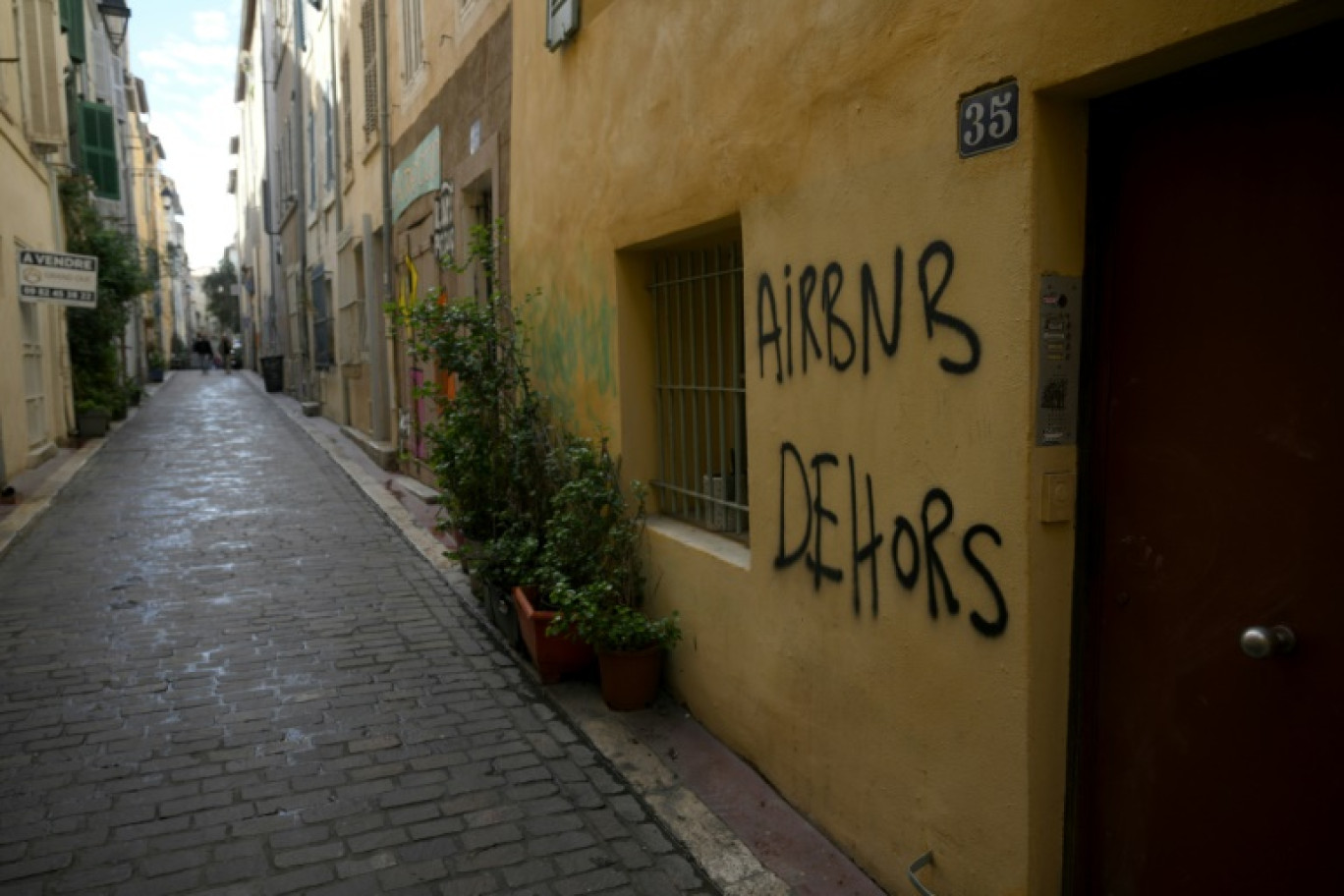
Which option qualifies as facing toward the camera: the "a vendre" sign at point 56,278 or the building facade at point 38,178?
the "a vendre" sign

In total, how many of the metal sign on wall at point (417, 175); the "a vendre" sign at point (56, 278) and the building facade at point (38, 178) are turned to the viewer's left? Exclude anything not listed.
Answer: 1

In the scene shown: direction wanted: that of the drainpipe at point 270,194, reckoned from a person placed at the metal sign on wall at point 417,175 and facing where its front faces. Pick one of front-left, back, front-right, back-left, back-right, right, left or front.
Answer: right

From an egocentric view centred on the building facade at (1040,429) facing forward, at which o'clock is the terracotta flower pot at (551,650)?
The terracotta flower pot is roughly at 3 o'clock from the building facade.

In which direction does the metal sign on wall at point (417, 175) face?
to the viewer's left

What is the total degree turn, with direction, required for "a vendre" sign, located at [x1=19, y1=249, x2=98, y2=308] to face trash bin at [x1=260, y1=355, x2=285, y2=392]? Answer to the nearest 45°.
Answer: approximately 180°

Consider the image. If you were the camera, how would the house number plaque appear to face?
facing the viewer and to the left of the viewer

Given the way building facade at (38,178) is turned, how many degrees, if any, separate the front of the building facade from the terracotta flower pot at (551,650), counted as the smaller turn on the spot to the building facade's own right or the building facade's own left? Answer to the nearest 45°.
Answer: approximately 90° to the building facade's own right

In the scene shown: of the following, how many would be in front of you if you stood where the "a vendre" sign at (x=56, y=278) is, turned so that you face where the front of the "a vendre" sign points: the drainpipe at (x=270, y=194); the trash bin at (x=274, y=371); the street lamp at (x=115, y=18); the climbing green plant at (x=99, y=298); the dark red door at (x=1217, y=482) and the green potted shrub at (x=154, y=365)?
1

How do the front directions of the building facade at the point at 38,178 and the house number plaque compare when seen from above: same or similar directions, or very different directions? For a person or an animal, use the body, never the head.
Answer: very different directions

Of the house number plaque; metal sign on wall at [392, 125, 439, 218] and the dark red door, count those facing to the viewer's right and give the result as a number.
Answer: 0

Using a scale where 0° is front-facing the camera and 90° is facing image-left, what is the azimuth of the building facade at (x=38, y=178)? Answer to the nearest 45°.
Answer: approximately 270°

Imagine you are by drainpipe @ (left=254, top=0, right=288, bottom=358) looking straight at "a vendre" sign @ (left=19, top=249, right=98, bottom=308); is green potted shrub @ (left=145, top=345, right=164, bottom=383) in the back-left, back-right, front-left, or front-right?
back-right

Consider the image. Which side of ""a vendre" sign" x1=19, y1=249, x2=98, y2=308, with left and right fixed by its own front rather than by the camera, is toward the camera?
front
